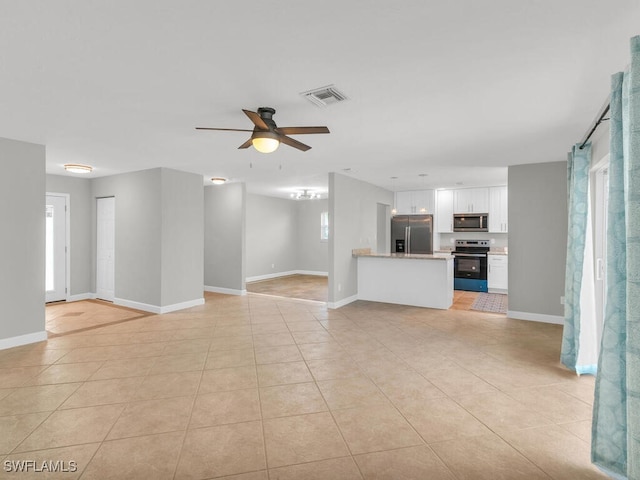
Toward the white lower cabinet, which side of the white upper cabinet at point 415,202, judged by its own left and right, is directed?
left

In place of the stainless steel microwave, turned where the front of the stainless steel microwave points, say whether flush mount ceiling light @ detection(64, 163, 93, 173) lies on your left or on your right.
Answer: on your right

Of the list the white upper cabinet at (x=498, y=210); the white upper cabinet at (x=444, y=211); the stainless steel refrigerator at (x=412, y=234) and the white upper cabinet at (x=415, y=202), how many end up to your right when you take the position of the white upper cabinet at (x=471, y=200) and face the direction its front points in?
3

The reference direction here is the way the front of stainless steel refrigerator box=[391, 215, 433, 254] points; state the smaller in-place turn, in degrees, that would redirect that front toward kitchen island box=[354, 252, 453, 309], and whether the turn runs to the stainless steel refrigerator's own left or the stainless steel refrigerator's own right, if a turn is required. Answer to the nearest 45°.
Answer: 0° — it already faces it

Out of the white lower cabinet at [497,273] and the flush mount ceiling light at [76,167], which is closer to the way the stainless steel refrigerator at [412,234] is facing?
the flush mount ceiling light

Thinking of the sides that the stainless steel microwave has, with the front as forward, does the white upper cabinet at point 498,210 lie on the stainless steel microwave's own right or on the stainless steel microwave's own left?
on the stainless steel microwave's own left

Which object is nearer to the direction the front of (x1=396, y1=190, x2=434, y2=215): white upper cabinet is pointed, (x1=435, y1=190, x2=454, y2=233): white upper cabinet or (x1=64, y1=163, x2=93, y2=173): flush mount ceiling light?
the flush mount ceiling light

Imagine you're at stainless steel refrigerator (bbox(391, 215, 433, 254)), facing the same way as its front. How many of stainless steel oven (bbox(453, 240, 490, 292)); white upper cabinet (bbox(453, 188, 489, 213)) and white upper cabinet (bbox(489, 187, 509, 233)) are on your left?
3

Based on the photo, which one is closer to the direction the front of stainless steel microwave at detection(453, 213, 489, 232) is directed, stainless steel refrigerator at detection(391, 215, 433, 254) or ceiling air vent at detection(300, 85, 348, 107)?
the ceiling air vent

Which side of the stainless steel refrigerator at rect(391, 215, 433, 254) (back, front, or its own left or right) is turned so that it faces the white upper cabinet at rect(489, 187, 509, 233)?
left
